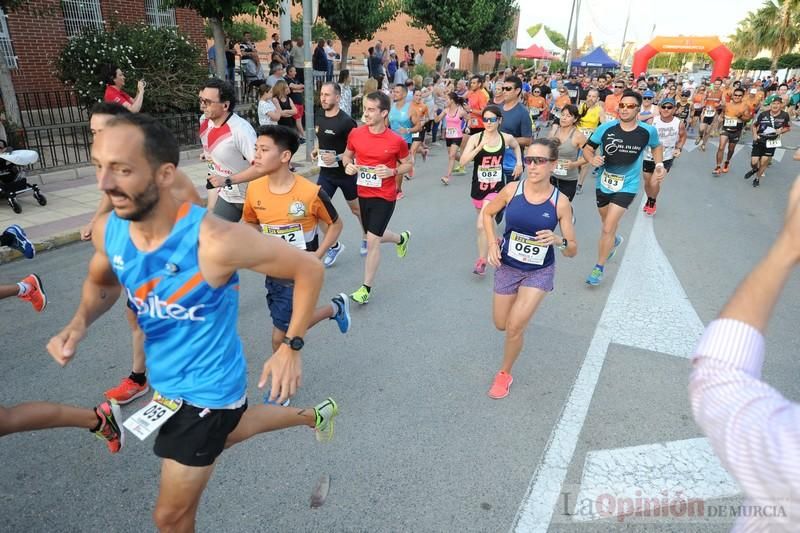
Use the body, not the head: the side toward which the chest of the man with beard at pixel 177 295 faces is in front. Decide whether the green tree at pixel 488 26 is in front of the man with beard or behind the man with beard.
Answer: behind

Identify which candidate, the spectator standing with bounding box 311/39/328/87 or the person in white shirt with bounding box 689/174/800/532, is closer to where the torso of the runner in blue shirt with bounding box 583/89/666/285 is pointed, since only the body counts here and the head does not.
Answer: the person in white shirt

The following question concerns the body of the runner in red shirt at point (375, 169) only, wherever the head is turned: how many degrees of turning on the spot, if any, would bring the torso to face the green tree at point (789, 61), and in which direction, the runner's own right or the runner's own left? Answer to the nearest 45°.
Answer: approximately 180°

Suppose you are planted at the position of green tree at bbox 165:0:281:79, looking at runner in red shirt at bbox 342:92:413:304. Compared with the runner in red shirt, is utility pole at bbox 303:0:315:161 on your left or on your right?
left

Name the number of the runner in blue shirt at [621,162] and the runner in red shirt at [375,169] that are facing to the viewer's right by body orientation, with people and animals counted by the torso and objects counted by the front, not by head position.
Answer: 0

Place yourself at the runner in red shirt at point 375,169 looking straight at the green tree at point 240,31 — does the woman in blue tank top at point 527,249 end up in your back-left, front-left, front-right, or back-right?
back-right

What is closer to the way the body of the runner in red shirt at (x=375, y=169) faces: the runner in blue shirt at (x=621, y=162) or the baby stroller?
the baby stroller

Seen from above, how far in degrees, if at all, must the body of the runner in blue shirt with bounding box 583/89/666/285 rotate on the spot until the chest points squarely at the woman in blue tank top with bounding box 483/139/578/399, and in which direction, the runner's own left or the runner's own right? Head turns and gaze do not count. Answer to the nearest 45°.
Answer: approximately 45° to the runner's own left

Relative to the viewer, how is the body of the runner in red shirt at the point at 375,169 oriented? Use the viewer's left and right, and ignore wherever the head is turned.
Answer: facing the viewer and to the left of the viewer

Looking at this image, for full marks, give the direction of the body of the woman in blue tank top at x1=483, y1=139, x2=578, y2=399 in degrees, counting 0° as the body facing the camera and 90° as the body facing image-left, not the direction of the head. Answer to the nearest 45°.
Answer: approximately 45°

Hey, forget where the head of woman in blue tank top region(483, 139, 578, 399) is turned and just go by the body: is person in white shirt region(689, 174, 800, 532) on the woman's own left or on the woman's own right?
on the woman's own left

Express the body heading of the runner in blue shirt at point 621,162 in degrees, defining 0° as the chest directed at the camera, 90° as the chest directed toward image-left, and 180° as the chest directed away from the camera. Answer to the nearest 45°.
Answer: approximately 45°
